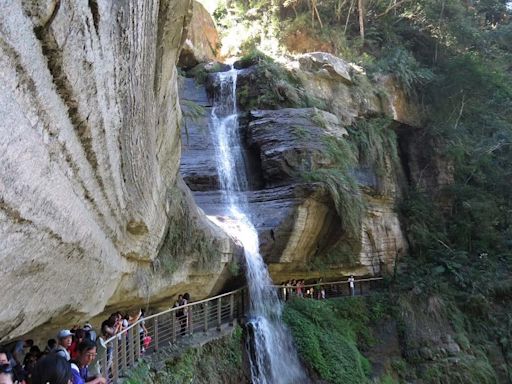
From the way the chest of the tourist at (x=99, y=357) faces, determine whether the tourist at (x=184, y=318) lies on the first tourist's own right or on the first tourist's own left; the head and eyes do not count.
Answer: on the first tourist's own left
